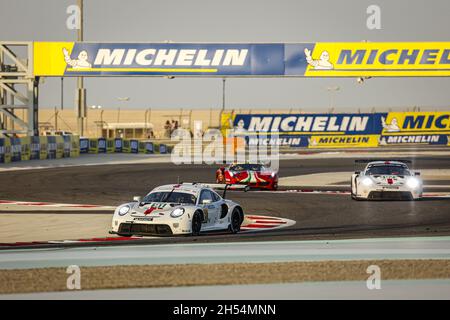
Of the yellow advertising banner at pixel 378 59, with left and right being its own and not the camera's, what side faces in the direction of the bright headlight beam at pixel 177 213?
front

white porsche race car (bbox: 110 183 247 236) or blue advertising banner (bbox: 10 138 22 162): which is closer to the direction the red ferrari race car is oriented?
the white porsche race car

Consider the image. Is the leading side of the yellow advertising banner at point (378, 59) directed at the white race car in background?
yes

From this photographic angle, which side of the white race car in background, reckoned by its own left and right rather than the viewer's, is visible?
front

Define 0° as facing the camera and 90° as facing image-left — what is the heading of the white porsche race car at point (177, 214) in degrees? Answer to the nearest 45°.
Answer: approximately 45°

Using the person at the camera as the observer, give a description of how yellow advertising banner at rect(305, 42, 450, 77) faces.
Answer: facing the viewer

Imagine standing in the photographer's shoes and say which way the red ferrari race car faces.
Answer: facing the viewer and to the right of the viewer

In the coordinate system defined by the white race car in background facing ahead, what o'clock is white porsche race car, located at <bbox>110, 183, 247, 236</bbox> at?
The white porsche race car is roughly at 1 o'clock from the white race car in background.

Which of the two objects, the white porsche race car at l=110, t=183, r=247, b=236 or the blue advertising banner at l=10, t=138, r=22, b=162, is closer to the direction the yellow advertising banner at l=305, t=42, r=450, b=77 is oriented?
the white porsche race car

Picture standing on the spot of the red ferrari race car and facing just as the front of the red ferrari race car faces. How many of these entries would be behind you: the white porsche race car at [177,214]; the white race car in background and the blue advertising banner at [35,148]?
1

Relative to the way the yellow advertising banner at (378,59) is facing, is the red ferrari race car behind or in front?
in front

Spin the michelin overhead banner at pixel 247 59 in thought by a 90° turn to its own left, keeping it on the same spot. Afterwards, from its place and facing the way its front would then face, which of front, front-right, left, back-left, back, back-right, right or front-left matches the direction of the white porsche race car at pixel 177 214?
right

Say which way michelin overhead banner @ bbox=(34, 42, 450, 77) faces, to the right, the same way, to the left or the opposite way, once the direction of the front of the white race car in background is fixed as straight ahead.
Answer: the same way

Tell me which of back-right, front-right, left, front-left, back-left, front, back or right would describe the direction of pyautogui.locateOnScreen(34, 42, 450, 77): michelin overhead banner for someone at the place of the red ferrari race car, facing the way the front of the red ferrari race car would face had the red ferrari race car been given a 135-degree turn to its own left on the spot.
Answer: front

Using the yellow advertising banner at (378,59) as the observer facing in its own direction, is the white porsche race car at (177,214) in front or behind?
in front
